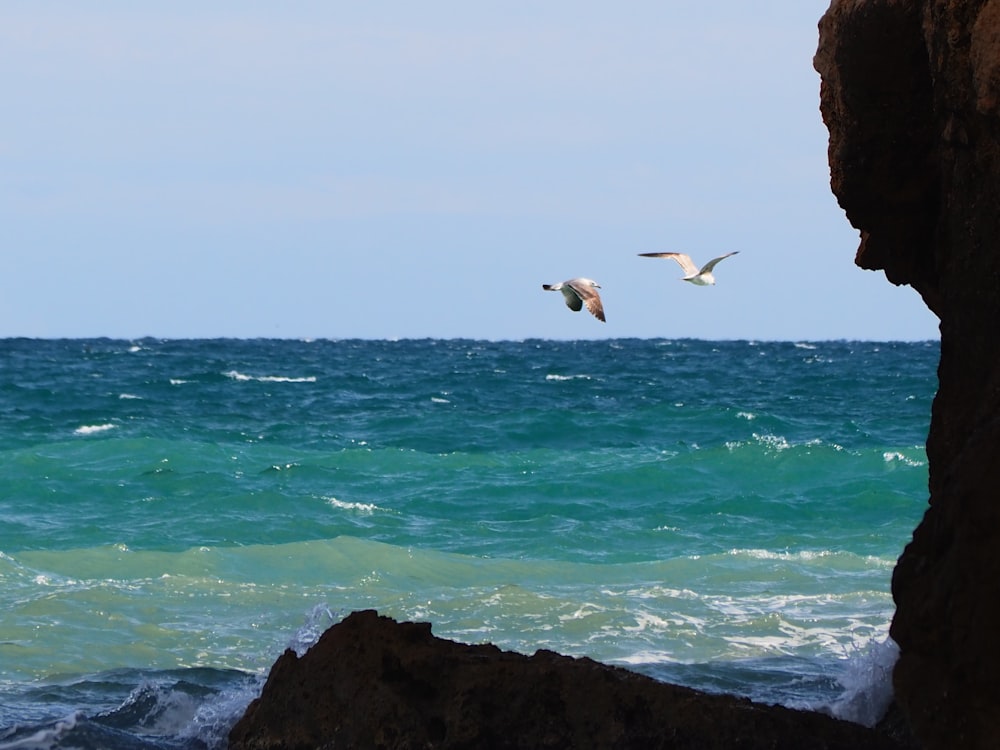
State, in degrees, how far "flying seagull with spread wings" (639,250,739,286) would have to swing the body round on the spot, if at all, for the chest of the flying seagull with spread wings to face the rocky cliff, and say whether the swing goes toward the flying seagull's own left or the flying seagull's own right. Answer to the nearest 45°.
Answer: approximately 45° to the flying seagull's own right

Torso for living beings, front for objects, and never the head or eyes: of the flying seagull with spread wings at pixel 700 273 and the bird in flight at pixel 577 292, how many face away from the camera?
0

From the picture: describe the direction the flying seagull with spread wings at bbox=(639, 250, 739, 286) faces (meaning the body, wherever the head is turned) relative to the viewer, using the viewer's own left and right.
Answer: facing the viewer and to the right of the viewer

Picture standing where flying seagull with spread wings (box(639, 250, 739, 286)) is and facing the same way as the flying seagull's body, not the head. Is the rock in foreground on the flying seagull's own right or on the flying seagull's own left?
on the flying seagull's own right

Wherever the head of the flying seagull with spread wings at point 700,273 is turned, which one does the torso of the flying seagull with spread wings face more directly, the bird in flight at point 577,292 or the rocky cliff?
the rocky cliff
